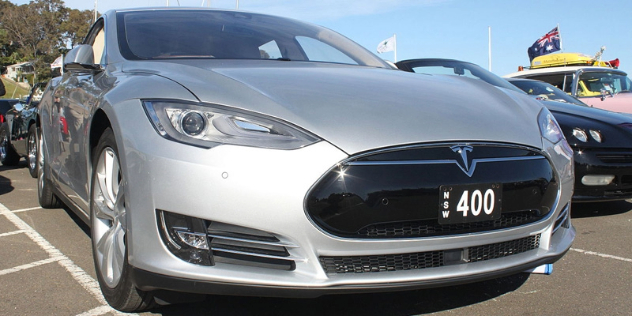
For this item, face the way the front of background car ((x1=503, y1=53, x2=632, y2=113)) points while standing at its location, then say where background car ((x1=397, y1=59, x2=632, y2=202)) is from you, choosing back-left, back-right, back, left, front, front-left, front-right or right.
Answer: front-right

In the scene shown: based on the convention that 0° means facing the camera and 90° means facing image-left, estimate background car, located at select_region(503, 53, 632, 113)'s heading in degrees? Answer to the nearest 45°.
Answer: approximately 315°

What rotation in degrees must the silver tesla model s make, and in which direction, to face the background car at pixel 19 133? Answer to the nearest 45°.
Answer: approximately 180°

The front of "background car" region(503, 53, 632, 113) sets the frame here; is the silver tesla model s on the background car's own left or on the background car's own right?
on the background car's own right

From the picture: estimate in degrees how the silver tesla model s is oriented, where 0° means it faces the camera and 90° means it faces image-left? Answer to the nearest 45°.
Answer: approximately 315°

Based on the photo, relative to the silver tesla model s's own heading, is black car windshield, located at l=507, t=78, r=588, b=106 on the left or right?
on its left

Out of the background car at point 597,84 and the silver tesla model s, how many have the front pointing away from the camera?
0
